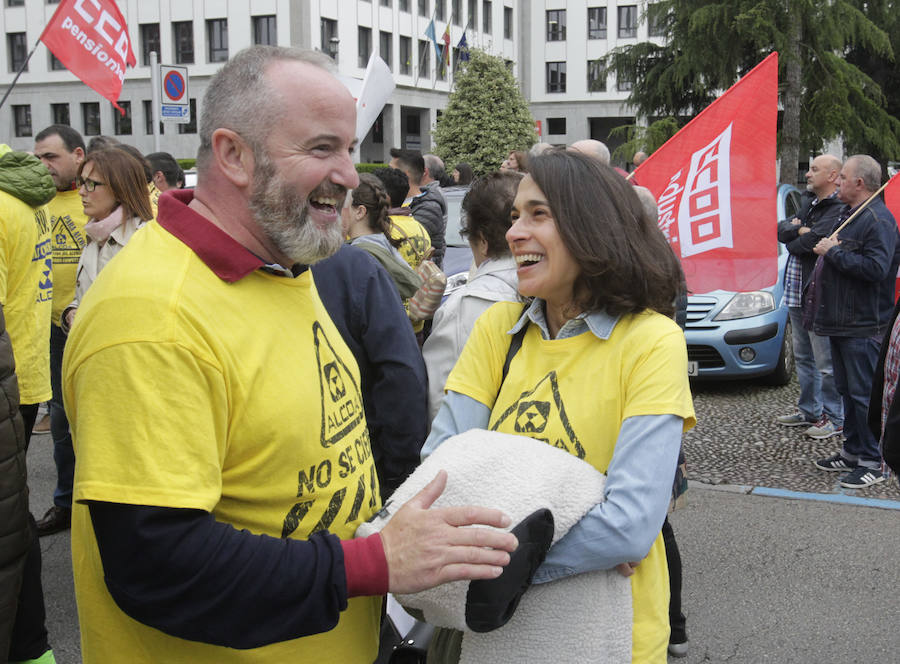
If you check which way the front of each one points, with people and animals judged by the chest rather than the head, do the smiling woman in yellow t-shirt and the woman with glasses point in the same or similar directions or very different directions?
same or similar directions

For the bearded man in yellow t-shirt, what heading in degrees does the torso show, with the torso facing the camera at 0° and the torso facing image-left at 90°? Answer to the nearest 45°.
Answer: approximately 315°

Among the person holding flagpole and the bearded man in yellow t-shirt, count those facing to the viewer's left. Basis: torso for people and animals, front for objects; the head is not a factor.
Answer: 1

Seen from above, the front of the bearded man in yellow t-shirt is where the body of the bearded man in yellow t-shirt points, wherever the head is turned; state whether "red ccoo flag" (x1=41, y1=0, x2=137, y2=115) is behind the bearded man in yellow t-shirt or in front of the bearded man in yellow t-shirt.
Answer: behind

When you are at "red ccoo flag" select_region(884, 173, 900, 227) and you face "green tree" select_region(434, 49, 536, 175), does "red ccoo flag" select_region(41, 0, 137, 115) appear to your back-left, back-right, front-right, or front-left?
front-left

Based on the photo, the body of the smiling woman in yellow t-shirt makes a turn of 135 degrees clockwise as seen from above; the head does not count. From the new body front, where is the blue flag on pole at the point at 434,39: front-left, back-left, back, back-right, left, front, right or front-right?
front

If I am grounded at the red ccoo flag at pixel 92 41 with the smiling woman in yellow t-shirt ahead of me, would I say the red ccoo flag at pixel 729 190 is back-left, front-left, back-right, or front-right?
front-left

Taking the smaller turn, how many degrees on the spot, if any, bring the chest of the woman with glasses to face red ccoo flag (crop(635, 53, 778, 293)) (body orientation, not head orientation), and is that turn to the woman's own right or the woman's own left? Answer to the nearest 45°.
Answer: approximately 135° to the woman's own left

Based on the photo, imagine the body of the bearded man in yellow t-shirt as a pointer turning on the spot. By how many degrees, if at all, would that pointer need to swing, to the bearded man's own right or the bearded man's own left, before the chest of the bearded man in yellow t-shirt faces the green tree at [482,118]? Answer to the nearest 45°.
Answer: approximately 135° to the bearded man's own left

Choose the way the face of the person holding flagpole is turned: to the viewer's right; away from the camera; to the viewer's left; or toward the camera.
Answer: to the viewer's left

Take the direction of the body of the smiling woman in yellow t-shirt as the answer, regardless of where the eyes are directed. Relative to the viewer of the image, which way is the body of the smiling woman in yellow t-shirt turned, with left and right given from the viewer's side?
facing the viewer and to the left of the viewer

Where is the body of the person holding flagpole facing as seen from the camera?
to the viewer's left

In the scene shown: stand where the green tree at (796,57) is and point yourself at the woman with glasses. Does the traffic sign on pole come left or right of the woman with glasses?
right
